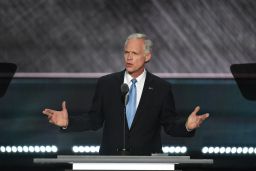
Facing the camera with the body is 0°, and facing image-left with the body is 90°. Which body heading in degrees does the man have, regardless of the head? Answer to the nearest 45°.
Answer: approximately 0°

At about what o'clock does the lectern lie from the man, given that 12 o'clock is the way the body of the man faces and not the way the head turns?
The lectern is roughly at 12 o'clock from the man.
